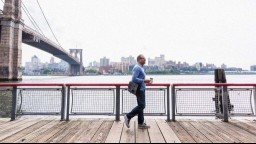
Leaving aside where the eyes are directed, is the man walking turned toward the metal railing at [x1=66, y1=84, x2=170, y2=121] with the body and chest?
no

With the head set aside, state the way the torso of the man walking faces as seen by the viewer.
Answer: to the viewer's right

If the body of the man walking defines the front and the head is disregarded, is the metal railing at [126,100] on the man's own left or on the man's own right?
on the man's own left

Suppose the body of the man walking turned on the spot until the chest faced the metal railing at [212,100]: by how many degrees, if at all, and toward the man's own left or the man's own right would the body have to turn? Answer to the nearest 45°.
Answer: approximately 45° to the man's own left

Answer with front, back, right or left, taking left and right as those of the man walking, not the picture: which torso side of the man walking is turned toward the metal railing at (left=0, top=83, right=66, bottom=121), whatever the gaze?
back

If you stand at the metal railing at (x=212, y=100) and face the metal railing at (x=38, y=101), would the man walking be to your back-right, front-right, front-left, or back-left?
front-left
